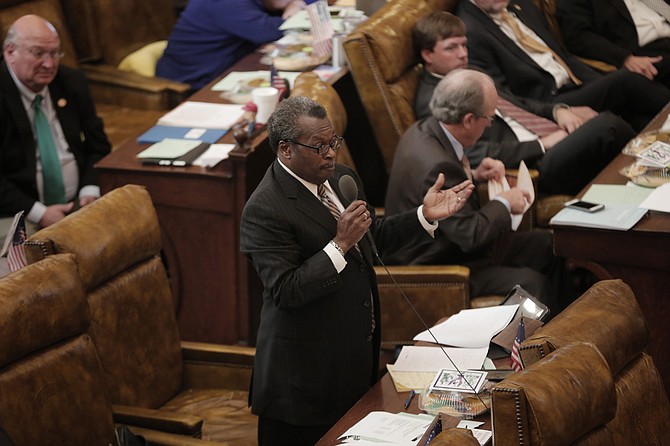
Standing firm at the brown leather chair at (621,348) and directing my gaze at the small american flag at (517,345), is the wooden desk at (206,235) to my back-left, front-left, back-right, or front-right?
front-right

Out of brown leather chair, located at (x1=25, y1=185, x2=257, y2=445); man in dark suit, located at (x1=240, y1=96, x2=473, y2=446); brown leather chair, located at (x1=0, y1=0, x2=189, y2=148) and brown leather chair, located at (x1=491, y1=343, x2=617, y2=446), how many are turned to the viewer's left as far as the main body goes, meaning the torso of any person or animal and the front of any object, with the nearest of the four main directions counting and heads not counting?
0

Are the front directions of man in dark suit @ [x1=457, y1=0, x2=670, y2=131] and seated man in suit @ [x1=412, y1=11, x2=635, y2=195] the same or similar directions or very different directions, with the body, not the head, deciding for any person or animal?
same or similar directions

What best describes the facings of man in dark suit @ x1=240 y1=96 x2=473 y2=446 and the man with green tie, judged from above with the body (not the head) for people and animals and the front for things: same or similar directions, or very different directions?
same or similar directions

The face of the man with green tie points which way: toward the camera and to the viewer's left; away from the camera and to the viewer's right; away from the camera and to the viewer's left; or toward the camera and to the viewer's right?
toward the camera and to the viewer's right

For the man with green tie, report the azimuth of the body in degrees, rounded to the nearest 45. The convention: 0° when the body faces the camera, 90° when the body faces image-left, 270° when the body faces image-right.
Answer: approximately 315°

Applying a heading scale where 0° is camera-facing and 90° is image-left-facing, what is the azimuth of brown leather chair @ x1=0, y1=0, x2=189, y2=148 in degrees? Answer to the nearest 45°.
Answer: approximately 315°

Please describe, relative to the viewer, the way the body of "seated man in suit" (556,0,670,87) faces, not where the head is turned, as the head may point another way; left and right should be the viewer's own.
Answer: facing the viewer and to the right of the viewer

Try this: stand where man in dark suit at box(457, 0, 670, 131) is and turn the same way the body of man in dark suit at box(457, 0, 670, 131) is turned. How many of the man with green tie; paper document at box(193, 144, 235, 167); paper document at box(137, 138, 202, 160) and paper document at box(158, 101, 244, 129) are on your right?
4
